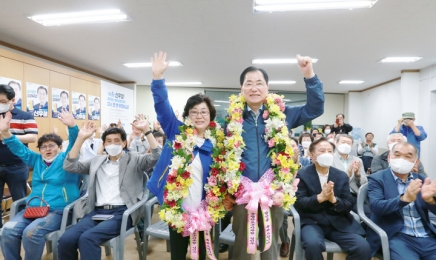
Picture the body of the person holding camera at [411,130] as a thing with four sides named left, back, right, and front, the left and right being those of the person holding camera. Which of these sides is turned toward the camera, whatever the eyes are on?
front

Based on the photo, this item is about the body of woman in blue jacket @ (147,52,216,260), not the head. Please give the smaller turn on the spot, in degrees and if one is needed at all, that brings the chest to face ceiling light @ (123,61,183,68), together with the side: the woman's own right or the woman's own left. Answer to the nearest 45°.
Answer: approximately 180°

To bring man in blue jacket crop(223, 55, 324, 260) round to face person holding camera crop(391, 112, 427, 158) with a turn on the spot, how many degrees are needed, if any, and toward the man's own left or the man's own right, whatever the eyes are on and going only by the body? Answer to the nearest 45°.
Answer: approximately 135° to the man's own left

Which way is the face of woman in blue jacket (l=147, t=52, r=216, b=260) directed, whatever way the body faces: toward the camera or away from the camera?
toward the camera

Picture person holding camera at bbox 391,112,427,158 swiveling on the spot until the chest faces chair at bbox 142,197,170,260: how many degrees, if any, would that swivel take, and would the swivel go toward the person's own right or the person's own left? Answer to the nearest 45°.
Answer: approximately 45° to the person's own right

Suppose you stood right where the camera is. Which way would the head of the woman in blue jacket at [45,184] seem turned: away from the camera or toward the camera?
toward the camera

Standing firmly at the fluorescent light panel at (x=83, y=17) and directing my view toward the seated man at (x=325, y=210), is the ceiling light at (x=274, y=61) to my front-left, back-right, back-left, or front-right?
front-left

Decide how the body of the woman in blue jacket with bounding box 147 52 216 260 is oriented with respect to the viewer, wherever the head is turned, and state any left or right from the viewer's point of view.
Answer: facing the viewer

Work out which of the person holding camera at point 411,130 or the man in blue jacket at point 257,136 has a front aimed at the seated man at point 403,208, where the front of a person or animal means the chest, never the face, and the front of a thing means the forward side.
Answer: the person holding camera

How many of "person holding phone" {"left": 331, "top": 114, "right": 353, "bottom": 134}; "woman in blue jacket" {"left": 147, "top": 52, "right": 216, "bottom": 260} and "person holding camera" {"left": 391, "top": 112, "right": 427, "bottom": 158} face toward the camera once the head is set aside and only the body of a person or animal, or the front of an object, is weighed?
3

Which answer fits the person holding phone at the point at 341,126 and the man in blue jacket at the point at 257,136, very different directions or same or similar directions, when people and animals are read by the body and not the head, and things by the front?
same or similar directions

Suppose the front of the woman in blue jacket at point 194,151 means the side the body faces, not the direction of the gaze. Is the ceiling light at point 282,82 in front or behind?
behind

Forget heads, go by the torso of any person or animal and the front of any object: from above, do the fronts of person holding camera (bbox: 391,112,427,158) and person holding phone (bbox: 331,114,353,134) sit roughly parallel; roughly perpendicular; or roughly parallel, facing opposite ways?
roughly parallel

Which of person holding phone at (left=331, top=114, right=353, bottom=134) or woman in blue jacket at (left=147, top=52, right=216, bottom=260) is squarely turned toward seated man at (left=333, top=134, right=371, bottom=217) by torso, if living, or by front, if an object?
the person holding phone

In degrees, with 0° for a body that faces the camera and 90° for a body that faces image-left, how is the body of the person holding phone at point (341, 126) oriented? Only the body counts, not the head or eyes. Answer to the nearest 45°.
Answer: approximately 0°
